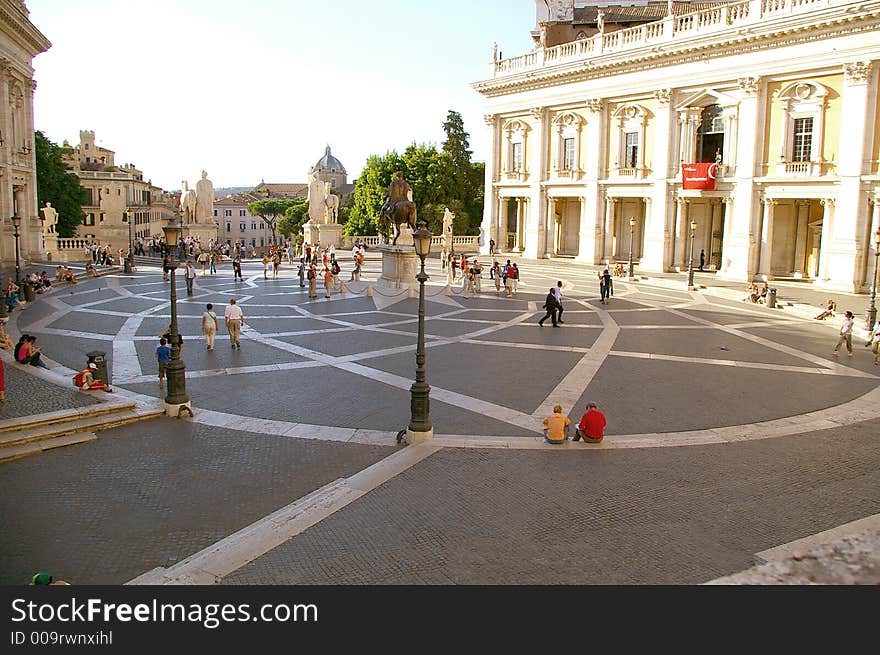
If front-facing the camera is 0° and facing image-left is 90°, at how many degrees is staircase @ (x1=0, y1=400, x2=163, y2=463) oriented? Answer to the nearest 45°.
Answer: approximately 315°

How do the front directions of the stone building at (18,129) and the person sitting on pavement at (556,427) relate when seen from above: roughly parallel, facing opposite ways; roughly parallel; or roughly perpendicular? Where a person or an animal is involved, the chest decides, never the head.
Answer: roughly perpendicular

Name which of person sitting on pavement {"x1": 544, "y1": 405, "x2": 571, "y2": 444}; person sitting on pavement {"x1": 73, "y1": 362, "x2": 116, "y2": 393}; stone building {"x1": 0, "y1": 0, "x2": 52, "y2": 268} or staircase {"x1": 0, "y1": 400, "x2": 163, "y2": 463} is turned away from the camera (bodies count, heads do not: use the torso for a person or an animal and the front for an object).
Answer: person sitting on pavement {"x1": 544, "y1": 405, "x2": 571, "y2": 444}

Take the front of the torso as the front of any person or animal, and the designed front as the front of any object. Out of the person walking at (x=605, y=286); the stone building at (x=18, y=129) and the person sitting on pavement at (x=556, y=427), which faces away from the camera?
the person sitting on pavement

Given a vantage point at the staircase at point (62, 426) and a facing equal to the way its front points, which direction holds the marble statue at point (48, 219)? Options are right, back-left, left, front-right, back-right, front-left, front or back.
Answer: back-left

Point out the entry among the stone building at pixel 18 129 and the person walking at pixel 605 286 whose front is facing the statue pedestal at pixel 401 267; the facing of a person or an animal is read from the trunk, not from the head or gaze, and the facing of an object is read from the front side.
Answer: the stone building

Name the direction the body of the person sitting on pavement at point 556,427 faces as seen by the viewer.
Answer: away from the camera

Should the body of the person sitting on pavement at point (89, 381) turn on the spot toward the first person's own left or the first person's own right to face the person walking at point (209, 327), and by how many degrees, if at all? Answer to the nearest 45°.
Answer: approximately 45° to the first person's own left

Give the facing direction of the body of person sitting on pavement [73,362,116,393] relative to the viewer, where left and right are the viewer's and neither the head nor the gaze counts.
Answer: facing to the right of the viewer

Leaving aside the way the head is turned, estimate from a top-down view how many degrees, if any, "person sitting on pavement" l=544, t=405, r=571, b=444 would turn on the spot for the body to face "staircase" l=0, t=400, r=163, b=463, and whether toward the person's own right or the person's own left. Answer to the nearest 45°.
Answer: approximately 90° to the person's own left

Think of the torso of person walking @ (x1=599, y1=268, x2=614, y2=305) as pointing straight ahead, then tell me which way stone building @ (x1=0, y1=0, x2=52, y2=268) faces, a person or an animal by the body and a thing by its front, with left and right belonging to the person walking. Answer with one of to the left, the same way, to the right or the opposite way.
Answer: to the left
